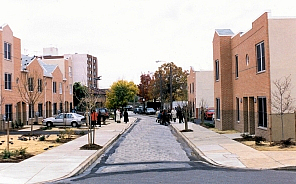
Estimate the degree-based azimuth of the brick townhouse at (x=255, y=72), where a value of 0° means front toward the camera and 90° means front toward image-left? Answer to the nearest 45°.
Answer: approximately 45°
